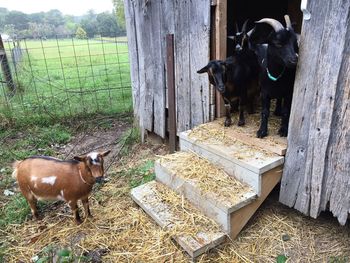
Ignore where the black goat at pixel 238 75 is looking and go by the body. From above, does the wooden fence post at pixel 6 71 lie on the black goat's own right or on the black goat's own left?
on the black goat's own right

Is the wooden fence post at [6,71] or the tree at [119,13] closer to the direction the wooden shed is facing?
the wooden fence post

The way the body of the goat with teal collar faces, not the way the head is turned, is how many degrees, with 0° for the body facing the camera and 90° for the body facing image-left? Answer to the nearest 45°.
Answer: approximately 0°

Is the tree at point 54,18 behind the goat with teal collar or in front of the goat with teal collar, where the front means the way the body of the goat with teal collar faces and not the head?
behind

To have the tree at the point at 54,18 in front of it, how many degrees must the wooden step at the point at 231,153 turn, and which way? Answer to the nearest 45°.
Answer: approximately 90° to its right

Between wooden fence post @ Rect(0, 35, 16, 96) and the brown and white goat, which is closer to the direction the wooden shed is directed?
the brown and white goat

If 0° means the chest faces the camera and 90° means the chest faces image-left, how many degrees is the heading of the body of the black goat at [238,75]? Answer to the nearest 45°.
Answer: approximately 45°

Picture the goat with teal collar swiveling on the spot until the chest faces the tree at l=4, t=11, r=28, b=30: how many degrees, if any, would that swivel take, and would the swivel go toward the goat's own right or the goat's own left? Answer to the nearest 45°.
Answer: approximately 135° to the goat's own right

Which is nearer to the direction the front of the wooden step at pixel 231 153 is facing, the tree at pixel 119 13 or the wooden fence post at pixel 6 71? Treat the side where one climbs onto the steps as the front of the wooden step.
the wooden fence post

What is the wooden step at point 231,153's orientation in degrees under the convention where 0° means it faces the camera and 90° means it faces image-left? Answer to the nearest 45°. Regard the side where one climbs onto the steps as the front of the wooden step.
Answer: approximately 45°

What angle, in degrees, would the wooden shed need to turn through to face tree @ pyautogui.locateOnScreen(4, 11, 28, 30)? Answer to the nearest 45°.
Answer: approximately 90° to its right

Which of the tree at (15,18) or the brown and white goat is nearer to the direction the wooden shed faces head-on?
the brown and white goat
